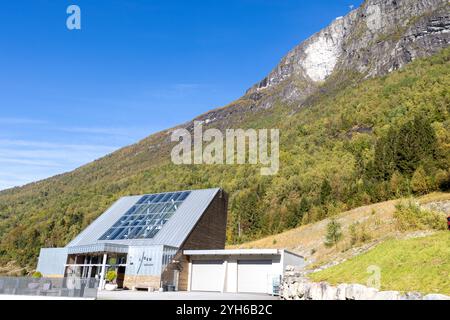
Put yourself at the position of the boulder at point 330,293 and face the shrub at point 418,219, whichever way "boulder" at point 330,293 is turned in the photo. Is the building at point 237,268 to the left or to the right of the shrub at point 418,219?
left

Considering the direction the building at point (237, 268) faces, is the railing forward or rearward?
forward

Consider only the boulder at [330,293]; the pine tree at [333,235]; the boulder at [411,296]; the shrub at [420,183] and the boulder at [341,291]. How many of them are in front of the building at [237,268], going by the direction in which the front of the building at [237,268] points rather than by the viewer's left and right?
3

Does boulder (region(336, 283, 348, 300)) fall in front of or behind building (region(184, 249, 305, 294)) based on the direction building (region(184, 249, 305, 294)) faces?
in front

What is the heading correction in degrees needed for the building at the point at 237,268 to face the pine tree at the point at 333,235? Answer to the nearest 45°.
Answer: approximately 135° to its left

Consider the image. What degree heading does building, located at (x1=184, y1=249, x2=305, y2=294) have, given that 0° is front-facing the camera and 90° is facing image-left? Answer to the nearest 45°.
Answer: approximately 0°

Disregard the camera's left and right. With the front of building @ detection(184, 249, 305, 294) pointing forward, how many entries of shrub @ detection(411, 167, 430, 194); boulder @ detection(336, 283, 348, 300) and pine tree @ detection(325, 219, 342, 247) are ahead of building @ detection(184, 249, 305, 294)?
1

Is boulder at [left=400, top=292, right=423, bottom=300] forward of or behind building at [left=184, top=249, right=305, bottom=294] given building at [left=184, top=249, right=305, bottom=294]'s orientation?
forward
